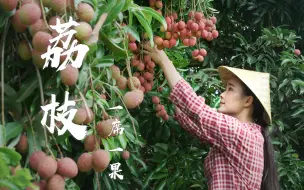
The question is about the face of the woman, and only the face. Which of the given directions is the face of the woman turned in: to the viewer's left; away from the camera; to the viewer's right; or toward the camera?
to the viewer's left

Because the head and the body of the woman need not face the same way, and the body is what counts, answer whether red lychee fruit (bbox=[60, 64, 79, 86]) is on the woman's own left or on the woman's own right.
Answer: on the woman's own left

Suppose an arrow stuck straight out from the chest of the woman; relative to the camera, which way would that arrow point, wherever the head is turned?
to the viewer's left
